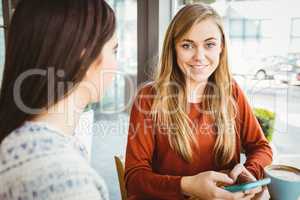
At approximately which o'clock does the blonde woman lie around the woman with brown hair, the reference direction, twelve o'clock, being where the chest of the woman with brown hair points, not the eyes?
The blonde woman is roughly at 12 o'clock from the woman with brown hair.

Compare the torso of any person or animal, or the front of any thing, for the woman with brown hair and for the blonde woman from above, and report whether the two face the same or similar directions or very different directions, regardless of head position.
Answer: very different directions

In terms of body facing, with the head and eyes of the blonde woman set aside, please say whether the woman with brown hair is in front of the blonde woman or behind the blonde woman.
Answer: in front

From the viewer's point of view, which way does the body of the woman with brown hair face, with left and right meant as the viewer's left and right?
facing away from the viewer and to the right of the viewer

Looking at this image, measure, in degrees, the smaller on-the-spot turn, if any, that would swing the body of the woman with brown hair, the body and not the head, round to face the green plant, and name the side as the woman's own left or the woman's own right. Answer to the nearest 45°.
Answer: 0° — they already face it

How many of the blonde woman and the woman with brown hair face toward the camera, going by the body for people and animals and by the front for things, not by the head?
1

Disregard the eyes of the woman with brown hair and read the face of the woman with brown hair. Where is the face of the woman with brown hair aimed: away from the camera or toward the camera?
away from the camera

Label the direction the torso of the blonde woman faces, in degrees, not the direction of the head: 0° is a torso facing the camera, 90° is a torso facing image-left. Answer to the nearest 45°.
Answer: approximately 0°
